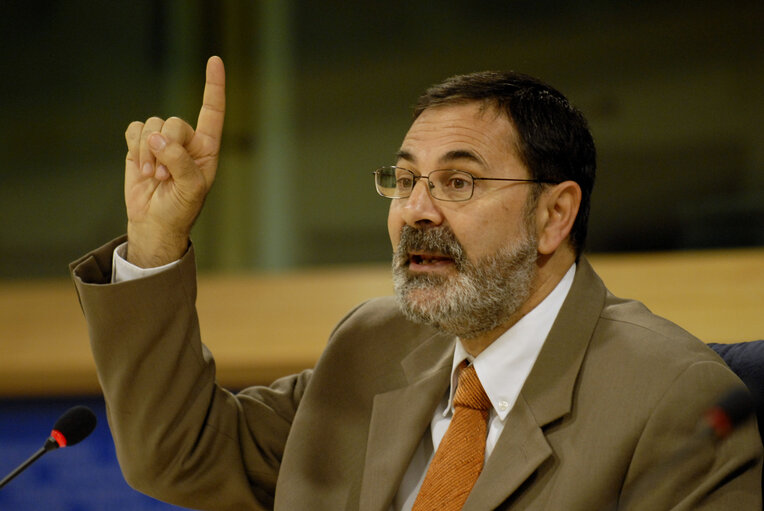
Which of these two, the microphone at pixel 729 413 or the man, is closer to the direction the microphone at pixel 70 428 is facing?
the man

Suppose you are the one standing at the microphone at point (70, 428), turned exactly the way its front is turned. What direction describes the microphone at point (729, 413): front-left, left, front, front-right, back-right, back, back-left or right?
front-right

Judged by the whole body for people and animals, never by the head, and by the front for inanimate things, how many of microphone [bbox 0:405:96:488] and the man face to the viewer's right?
1

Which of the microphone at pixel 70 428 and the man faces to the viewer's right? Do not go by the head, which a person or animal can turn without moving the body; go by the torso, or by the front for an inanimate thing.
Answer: the microphone

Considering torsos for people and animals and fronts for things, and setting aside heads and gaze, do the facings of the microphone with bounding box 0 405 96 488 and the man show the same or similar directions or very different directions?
very different directions

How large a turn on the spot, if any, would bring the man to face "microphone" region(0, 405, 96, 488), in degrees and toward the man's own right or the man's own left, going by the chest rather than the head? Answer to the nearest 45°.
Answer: approximately 45° to the man's own right

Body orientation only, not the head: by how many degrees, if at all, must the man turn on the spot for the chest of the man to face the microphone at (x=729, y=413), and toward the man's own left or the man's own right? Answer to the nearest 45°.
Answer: approximately 90° to the man's own left

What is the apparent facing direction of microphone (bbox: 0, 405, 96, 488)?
to the viewer's right
